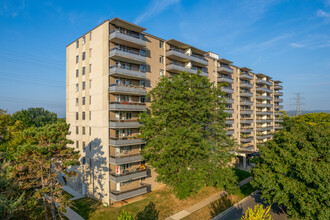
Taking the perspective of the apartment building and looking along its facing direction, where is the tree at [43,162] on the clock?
The tree is roughly at 2 o'clock from the apartment building.

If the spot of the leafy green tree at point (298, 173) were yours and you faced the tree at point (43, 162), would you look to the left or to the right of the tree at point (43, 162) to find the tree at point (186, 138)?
right

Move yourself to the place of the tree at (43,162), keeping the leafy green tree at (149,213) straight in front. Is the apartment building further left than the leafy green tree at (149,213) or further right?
left

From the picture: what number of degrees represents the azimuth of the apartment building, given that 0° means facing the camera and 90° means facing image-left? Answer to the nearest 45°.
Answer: approximately 315°

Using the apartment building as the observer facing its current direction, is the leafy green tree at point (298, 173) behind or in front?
in front
